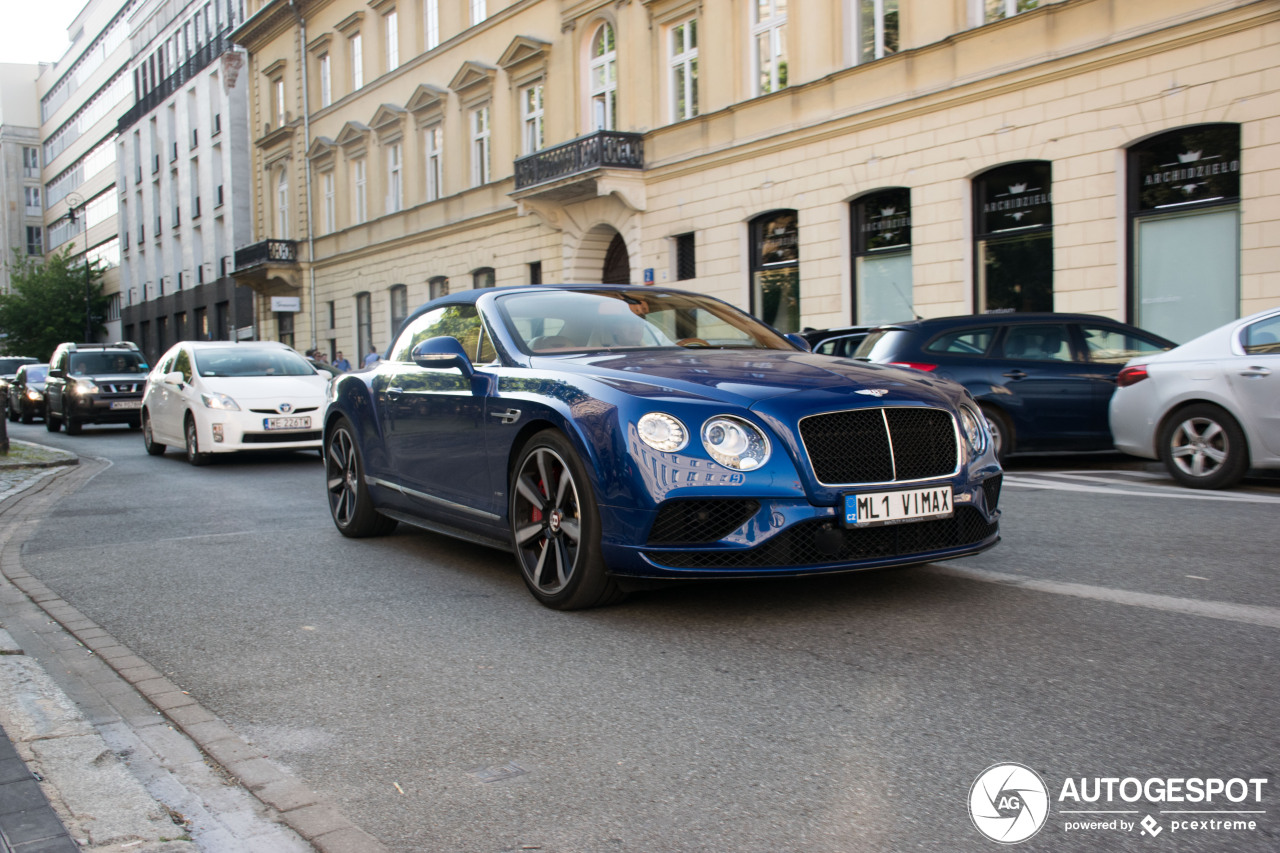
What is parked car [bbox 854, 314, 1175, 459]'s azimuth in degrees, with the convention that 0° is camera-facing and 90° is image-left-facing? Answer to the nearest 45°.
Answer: approximately 225°

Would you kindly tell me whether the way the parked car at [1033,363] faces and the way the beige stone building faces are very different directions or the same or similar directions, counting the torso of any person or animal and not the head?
very different directions

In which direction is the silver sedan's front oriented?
to the viewer's right

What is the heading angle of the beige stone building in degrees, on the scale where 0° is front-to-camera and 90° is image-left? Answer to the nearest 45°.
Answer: approximately 45°

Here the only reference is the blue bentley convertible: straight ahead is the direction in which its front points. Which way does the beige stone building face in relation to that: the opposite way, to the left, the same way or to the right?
to the right

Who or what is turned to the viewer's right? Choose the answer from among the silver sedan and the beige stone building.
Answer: the silver sedan

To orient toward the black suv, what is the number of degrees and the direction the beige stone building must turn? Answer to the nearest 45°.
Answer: approximately 45° to its right

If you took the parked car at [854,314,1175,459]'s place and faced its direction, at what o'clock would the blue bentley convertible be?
The blue bentley convertible is roughly at 5 o'clock from the parked car.

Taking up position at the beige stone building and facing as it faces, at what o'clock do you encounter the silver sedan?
The silver sedan is roughly at 10 o'clock from the beige stone building.

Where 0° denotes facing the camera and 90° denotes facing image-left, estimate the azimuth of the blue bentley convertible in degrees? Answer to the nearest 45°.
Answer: approximately 315°

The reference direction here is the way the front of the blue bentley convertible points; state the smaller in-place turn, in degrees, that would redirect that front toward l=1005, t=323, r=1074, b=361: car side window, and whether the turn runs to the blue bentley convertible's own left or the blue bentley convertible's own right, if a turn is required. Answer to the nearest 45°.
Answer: approximately 90° to the blue bentley convertible's own left
